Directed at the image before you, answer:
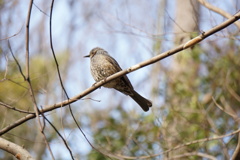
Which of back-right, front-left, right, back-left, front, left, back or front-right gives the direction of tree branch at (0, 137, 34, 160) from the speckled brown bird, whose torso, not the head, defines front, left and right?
front-left

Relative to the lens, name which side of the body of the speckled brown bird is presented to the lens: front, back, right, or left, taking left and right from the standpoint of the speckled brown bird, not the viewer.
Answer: left
